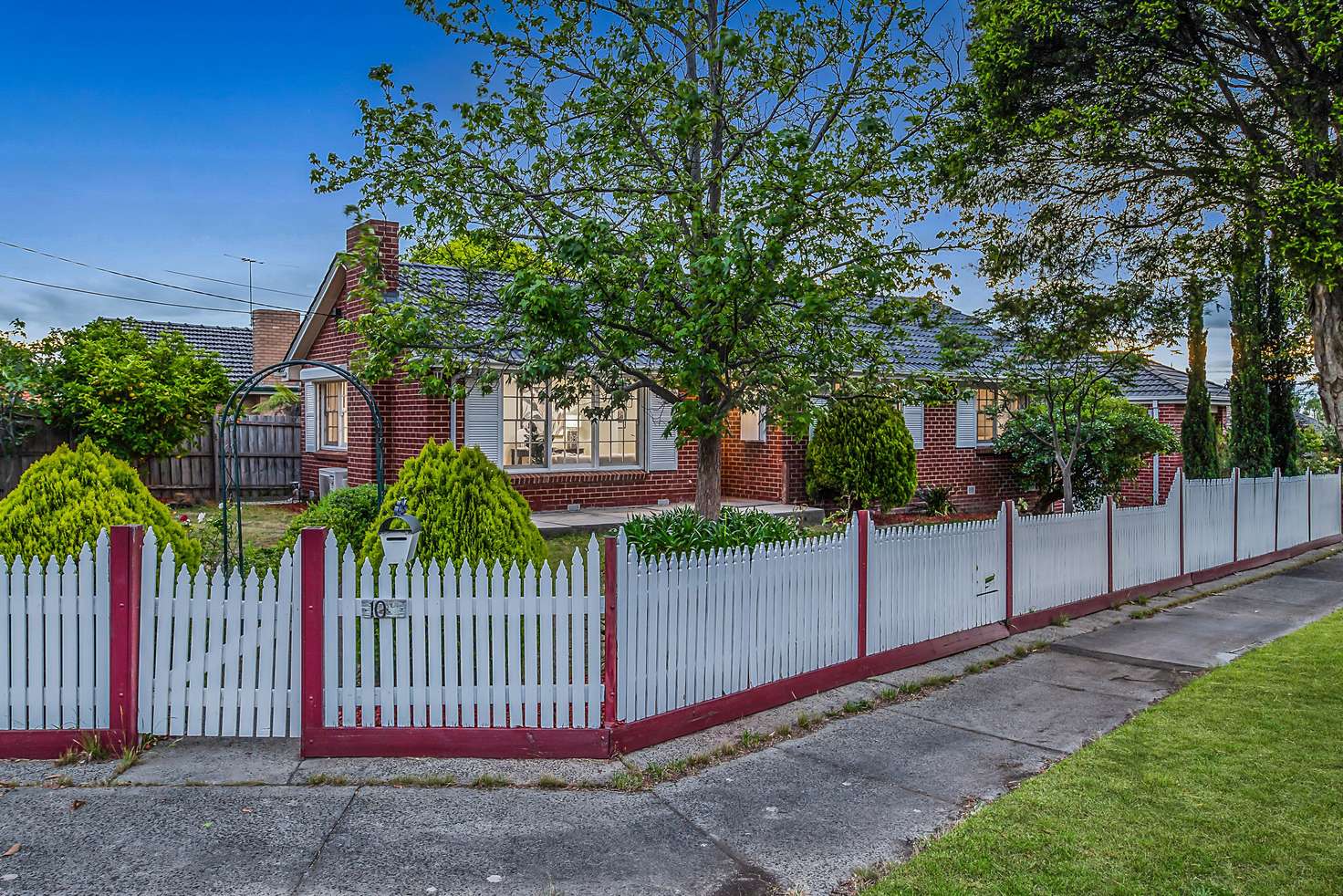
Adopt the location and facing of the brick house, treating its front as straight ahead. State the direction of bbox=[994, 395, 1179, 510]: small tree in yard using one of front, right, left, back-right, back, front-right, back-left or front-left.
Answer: left

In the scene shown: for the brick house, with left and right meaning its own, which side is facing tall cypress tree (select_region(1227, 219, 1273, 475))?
left

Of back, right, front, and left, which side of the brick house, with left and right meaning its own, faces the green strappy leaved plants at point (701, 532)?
front

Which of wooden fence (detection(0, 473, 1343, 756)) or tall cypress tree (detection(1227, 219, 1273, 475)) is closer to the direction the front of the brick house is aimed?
the wooden fence

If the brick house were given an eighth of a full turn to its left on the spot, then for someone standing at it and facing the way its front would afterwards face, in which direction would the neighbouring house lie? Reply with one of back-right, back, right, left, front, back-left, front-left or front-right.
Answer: back

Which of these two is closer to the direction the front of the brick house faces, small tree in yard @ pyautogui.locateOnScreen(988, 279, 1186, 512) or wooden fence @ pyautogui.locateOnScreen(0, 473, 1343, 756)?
the wooden fence

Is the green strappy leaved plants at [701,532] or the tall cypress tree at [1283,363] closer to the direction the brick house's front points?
the green strappy leaved plants

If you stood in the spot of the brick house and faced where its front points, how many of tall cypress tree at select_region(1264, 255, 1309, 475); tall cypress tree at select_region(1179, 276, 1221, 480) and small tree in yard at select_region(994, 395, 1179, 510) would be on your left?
3

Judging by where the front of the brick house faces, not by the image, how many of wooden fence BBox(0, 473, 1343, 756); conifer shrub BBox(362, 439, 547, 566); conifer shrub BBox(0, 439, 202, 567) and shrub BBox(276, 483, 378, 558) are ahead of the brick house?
4

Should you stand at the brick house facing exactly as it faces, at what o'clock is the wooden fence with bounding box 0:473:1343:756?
The wooden fence is roughly at 12 o'clock from the brick house.

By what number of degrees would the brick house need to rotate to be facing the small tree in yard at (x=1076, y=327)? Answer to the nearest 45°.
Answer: approximately 45° to its left

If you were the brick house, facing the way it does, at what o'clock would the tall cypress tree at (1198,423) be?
The tall cypress tree is roughly at 9 o'clock from the brick house.

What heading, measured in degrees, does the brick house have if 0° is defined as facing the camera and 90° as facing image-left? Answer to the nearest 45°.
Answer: approximately 0°

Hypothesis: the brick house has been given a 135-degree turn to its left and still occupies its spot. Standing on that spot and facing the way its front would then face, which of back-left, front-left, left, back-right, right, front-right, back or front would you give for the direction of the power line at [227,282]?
left

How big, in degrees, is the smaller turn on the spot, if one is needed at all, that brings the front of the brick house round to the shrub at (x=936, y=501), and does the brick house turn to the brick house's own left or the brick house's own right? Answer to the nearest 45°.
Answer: approximately 90° to the brick house's own left

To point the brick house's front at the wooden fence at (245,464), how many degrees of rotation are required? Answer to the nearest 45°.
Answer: approximately 90° to its right

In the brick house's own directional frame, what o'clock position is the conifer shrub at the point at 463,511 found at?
The conifer shrub is roughly at 12 o'clock from the brick house.

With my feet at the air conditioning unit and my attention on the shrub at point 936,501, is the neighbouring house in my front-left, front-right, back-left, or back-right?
back-left

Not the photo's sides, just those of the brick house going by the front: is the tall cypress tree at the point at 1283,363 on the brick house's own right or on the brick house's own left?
on the brick house's own left

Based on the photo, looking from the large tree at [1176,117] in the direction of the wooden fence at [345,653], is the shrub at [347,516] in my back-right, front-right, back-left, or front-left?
front-right
